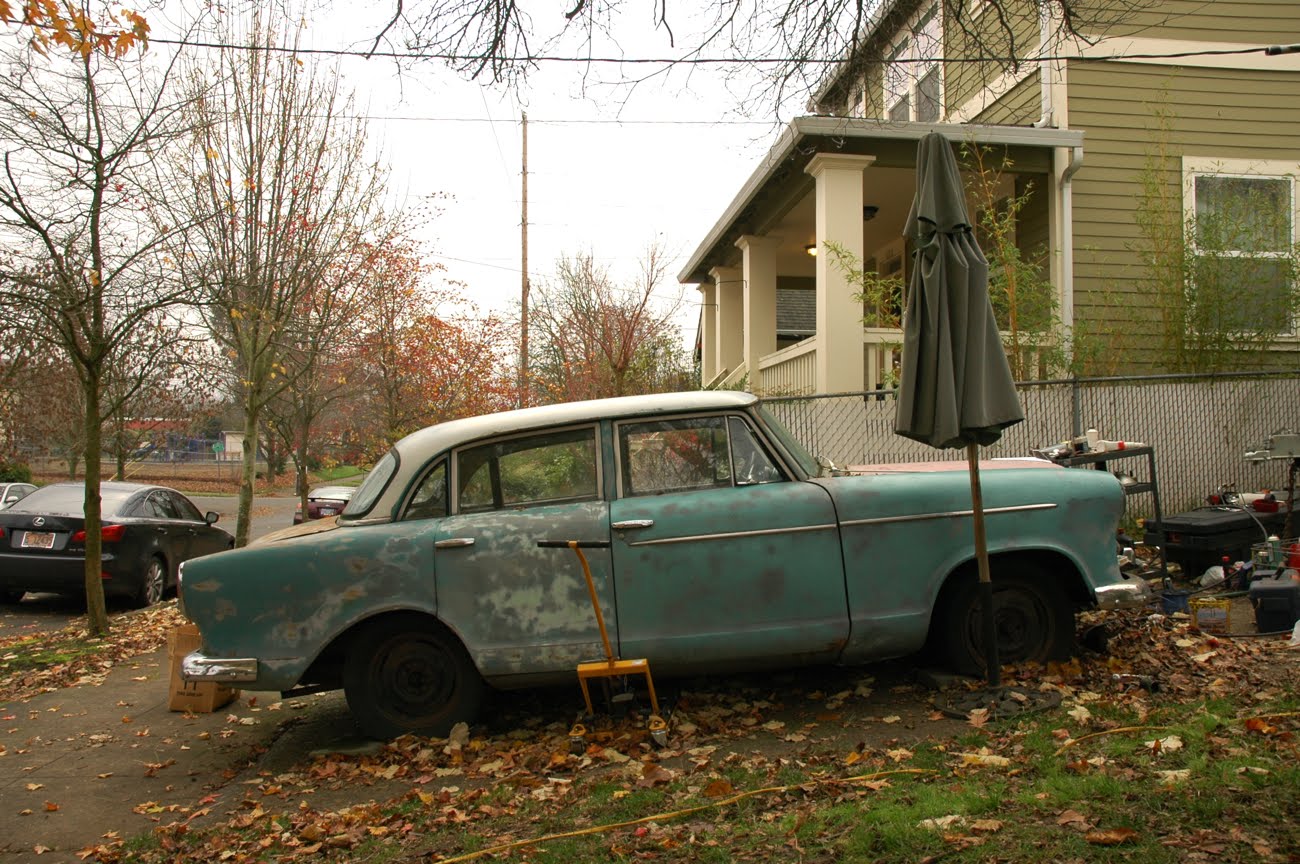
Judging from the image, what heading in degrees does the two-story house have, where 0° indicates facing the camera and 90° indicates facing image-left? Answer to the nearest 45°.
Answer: approximately 45°

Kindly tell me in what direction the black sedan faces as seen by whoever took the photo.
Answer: facing away from the viewer and to the right of the viewer

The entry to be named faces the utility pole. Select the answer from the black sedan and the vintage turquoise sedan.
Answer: the black sedan

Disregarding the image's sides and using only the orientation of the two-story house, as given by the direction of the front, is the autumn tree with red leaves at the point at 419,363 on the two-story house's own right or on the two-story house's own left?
on the two-story house's own right

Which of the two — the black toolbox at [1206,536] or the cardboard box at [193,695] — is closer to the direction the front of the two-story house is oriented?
the cardboard box

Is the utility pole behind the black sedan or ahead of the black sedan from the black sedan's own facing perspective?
ahead

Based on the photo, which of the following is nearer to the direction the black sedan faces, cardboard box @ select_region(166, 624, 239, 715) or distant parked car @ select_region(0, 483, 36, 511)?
the distant parked car
